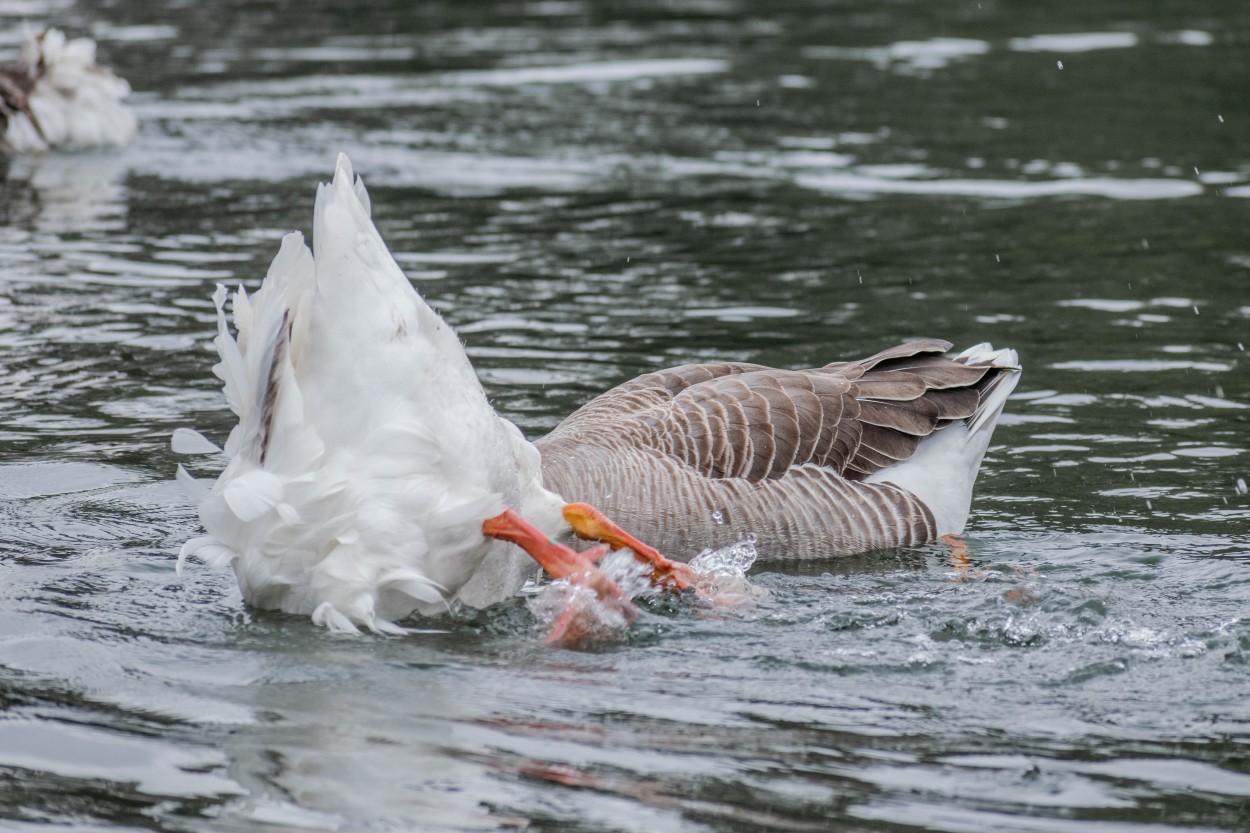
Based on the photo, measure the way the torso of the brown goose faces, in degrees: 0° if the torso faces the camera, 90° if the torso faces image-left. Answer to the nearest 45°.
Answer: approximately 90°

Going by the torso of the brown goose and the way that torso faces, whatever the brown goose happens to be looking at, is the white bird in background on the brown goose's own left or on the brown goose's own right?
on the brown goose's own right
